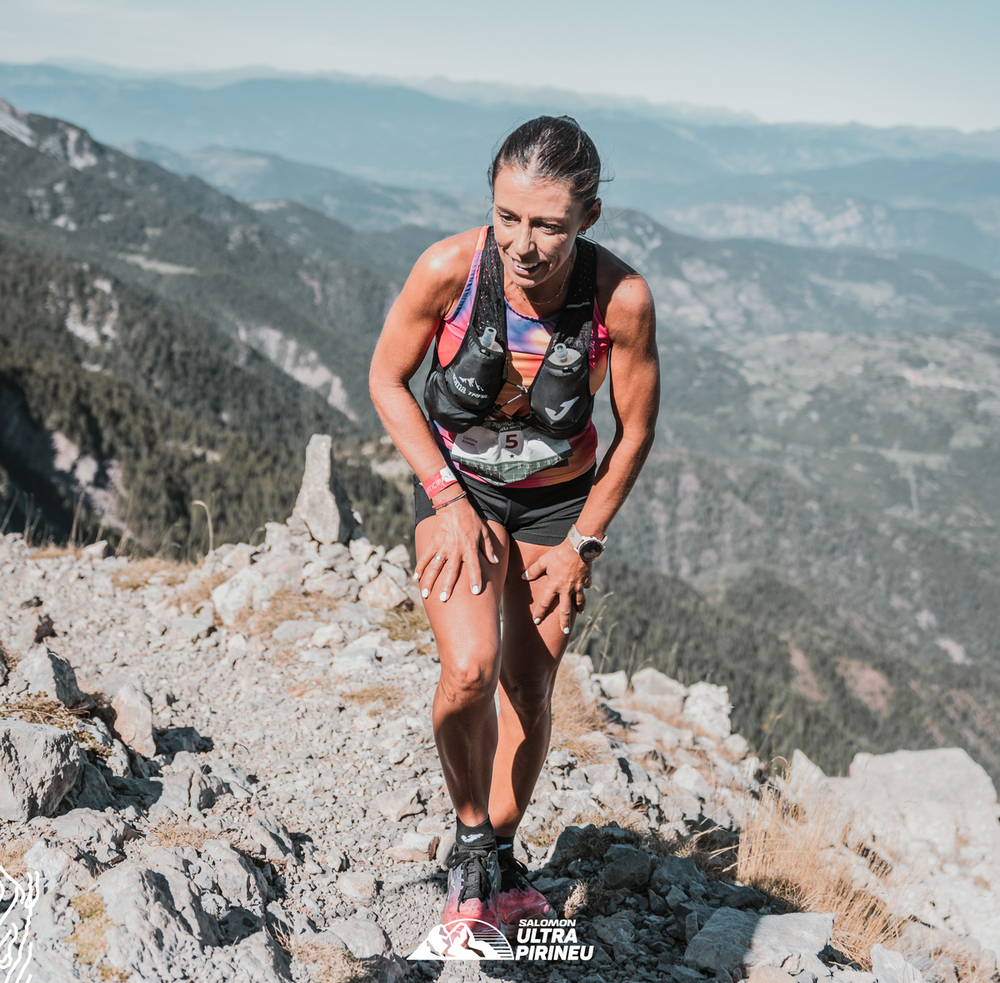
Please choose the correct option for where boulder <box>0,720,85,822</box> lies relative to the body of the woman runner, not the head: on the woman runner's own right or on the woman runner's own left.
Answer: on the woman runner's own right

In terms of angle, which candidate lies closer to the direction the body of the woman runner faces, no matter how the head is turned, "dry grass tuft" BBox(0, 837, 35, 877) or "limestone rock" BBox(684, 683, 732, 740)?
the dry grass tuft

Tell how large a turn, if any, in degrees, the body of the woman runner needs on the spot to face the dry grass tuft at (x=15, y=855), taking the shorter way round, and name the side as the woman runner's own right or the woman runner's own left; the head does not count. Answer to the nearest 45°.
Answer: approximately 45° to the woman runner's own right

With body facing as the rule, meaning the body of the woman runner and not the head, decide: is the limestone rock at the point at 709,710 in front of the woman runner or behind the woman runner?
behind

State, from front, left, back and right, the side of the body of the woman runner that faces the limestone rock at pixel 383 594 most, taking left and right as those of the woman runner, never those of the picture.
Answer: back

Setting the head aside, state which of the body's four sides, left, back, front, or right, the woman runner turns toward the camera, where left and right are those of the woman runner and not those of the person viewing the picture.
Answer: front
